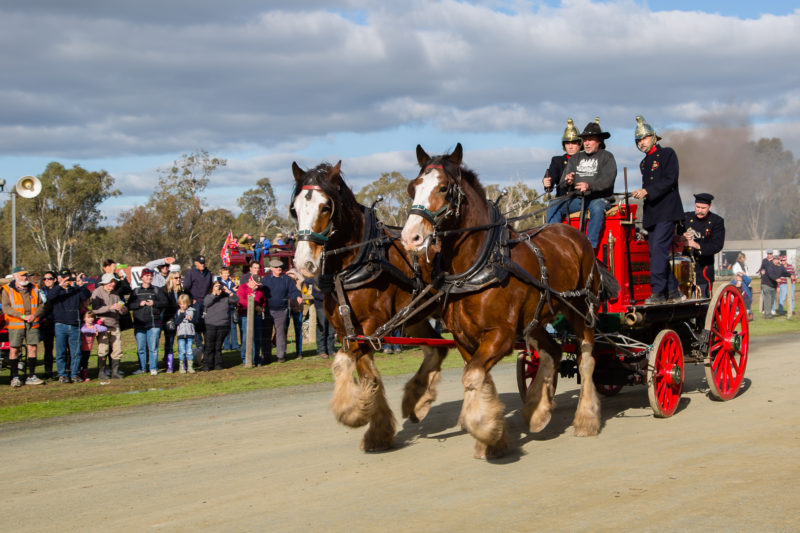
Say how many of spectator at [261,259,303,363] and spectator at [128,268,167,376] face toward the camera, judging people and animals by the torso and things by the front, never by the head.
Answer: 2

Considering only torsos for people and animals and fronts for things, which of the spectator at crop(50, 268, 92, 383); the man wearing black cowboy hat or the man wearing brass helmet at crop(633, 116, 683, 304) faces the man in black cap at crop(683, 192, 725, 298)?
the spectator

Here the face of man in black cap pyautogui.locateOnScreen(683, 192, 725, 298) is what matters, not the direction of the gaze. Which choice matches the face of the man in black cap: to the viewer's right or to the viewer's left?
to the viewer's left

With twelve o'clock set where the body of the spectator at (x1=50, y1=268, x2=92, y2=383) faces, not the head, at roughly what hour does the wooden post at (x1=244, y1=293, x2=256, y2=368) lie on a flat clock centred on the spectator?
The wooden post is roughly at 10 o'clock from the spectator.

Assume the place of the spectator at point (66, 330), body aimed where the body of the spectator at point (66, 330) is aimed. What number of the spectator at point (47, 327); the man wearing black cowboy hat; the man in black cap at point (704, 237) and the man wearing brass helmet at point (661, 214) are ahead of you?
3

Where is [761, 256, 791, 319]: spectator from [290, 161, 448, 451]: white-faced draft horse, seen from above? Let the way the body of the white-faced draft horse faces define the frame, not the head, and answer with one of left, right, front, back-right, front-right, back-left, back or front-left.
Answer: back

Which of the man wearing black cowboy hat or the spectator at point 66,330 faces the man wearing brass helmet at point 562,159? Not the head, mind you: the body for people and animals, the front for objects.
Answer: the spectator

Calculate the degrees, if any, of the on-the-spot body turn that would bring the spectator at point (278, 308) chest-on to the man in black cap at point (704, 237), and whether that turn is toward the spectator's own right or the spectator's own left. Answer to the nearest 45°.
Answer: approximately 45° to the spectator's own left

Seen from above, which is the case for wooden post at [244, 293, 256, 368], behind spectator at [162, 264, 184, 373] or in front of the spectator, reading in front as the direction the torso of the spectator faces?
in front
